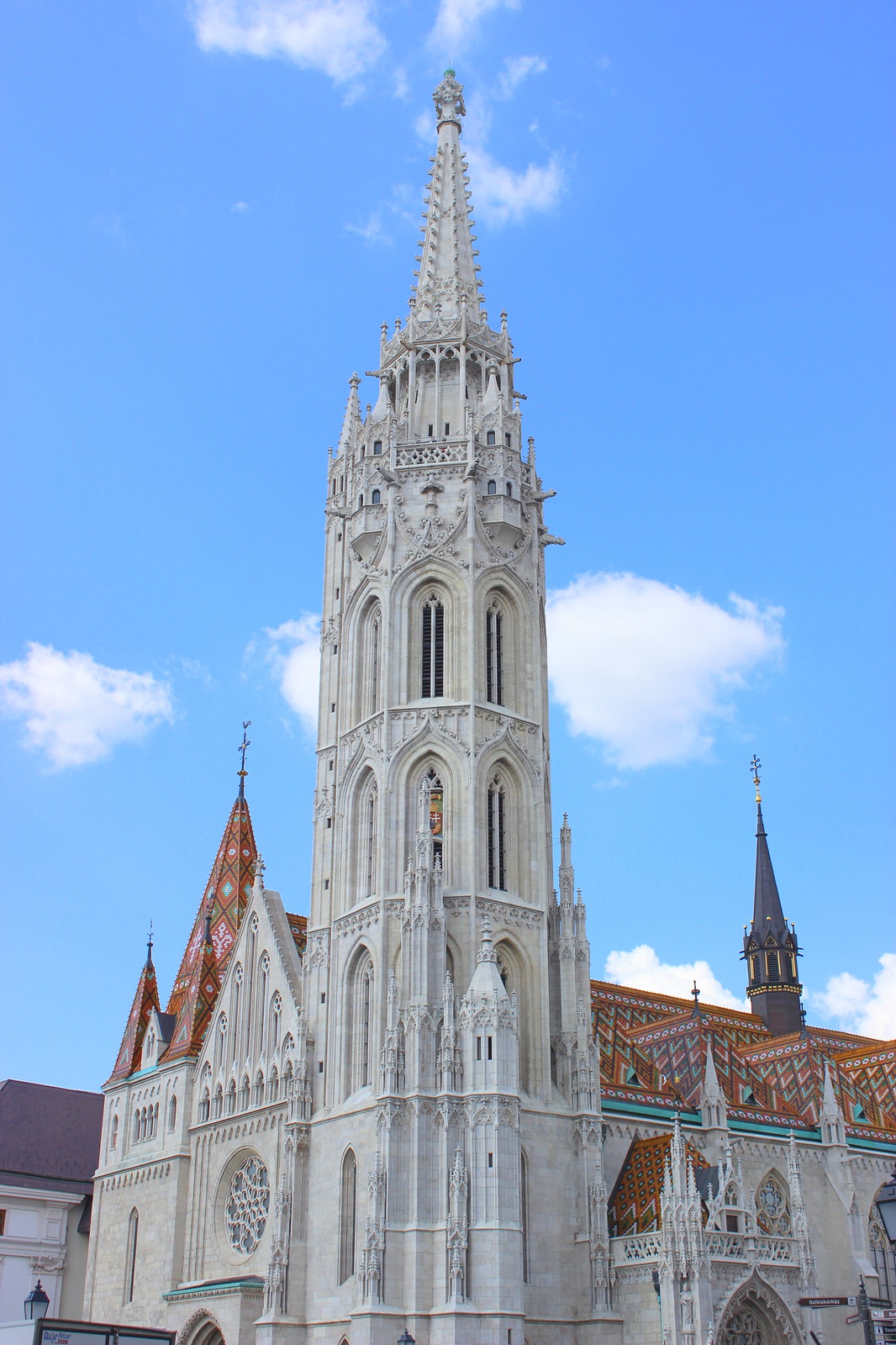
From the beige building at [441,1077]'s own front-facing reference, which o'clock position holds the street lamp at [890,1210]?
The street lamp is roughly at 10 o'clock from the beige building.

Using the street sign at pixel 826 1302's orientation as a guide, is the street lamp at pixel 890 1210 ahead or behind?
ahead

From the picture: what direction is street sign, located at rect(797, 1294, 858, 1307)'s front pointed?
toward the camera

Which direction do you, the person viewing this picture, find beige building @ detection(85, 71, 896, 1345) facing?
facing the viewer and to the left of the viewer
